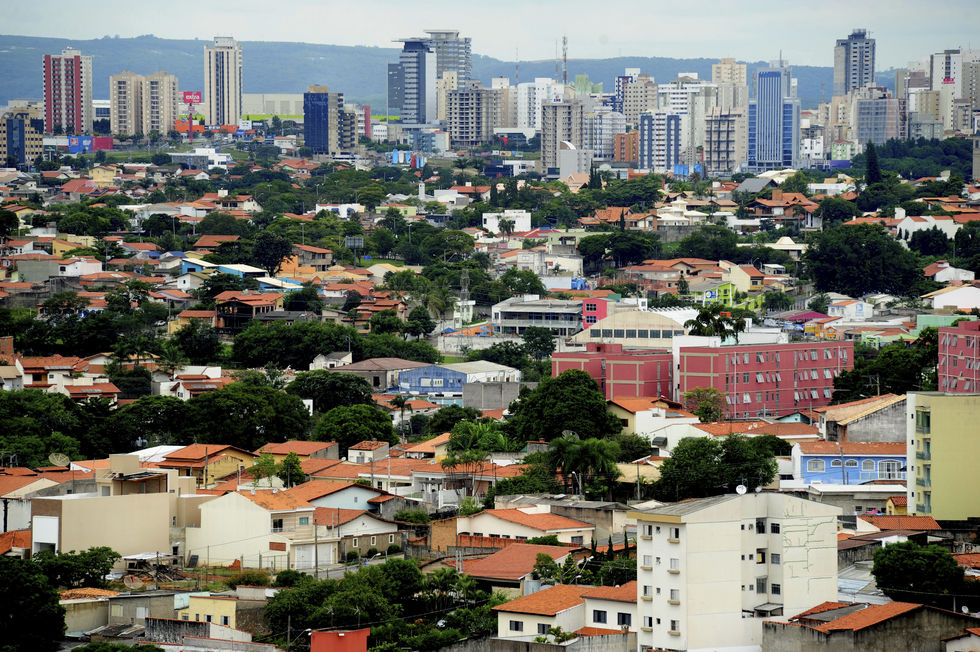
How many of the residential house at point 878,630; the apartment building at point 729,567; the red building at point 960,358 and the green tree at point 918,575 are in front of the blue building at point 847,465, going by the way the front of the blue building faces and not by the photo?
3

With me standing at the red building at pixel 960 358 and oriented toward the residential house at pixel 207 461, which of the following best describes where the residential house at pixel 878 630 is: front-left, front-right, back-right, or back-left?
front-left

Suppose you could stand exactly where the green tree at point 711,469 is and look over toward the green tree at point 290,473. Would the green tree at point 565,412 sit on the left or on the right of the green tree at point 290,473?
right

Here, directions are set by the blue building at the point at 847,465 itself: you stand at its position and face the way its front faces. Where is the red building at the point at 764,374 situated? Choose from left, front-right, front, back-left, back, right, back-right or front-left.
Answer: back

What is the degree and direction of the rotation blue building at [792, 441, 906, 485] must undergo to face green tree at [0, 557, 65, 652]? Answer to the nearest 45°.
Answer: approximately 45° to its right

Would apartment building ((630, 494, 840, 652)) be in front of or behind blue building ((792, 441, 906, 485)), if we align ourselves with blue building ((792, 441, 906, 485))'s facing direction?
in front

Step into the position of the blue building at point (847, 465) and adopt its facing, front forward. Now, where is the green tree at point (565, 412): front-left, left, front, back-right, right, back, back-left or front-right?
back-right

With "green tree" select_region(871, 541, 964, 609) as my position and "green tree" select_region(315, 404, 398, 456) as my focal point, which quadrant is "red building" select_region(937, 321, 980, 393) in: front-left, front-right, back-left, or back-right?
front-right

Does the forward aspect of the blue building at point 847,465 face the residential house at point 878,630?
yes

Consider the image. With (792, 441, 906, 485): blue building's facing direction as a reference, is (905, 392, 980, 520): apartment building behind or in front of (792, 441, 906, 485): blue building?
in front

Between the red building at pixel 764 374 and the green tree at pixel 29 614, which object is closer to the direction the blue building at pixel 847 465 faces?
the green tree

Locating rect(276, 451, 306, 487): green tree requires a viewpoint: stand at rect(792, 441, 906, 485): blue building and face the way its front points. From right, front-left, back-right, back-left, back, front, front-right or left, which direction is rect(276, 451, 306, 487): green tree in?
right

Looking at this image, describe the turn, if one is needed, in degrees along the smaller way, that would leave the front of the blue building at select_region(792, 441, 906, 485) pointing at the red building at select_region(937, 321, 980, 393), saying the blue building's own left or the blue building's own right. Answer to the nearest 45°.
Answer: approximately 180°

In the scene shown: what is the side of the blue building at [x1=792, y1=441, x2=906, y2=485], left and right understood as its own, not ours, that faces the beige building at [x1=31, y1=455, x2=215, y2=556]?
right

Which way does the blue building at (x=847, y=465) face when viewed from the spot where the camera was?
facing the viewer

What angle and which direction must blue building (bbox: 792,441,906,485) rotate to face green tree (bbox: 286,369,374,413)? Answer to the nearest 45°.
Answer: approximately 135° to its right

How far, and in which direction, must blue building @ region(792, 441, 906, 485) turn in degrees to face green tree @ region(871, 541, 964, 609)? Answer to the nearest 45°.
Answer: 0° — it already faces it

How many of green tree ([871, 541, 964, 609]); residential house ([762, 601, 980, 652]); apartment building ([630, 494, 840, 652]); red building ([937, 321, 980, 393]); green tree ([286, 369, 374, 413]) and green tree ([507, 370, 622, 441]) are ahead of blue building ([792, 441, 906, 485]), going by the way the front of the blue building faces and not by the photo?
3

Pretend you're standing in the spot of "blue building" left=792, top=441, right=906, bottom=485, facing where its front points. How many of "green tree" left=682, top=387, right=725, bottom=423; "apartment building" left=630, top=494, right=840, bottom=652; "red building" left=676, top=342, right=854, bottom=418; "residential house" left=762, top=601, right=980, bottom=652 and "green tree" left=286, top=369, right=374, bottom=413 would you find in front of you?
2

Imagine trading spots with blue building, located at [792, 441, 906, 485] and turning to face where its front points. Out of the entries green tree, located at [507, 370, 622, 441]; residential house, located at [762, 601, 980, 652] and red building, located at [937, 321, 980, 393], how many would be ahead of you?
1
